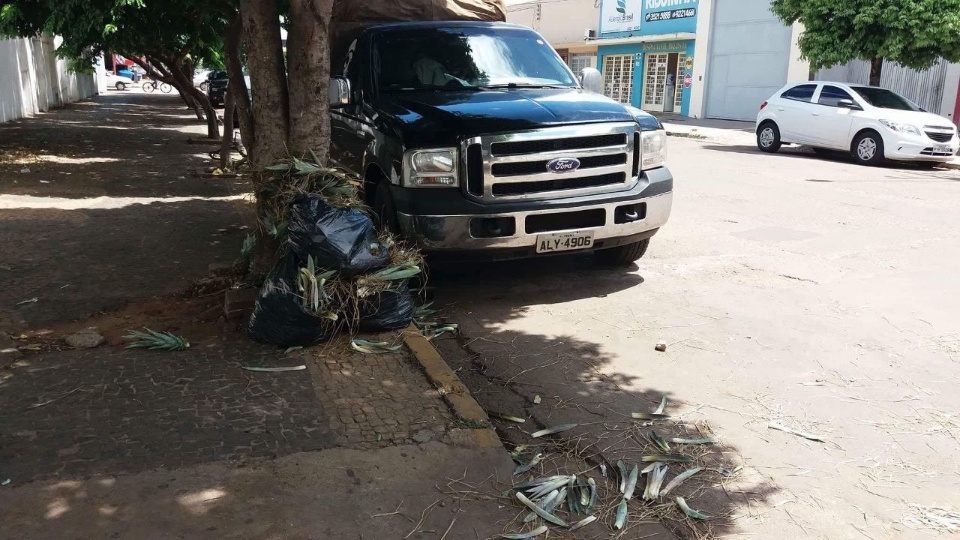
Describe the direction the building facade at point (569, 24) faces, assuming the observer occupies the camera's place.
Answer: facing the viewer and to the left of the viewer

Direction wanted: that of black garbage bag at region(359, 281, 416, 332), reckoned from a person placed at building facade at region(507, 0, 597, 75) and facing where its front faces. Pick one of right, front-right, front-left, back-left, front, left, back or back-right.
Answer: front-left

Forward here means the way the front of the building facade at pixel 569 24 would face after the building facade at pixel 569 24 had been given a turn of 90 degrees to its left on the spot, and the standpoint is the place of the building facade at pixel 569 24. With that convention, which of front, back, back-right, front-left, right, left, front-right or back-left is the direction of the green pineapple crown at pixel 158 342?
front-right

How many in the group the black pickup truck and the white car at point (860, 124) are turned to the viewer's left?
0

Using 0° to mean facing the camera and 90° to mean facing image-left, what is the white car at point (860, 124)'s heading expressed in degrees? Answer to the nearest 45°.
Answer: approximately 315°

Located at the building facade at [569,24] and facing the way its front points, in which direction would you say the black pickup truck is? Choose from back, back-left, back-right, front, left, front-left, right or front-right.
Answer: front-left

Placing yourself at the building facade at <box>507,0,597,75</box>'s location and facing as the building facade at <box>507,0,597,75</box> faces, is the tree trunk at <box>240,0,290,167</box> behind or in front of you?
in front

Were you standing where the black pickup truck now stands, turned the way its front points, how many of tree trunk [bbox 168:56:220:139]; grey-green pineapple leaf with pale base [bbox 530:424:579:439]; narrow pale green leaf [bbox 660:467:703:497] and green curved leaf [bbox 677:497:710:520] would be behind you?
1

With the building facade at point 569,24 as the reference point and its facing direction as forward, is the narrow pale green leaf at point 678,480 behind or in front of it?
in front

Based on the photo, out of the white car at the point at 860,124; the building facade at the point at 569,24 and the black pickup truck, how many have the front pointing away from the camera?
0

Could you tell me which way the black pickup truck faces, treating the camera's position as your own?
facing the viewer and to the right of the viewer

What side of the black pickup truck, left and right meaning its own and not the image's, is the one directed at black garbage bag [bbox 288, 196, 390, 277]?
front
